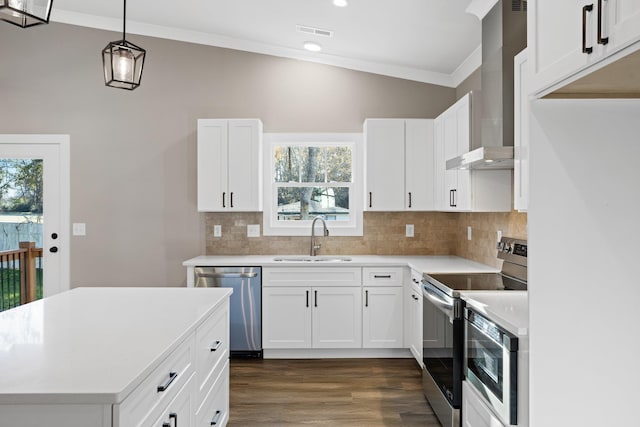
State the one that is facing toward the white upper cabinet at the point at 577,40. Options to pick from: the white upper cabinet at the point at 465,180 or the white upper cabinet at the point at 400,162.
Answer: the white upper cabinet at the point at 400,162

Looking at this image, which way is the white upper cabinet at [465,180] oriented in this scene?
to the viewer's left

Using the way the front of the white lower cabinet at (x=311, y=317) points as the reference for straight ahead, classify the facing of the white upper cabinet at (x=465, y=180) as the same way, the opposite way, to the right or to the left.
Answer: to the right

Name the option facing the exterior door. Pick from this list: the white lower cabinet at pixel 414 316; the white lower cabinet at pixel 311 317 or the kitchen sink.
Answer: the white lower cabinet at pixel 414 316

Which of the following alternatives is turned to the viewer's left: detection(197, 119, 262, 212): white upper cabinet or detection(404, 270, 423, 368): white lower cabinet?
the white lower cabinet

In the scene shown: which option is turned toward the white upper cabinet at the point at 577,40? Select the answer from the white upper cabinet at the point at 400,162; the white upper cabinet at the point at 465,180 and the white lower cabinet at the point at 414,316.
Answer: the white upper cabinet at the point at 400,162

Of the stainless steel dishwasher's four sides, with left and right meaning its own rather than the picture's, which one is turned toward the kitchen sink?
left

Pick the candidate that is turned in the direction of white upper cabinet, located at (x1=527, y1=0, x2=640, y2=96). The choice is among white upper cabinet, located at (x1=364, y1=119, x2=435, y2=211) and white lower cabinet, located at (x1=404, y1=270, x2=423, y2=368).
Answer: white upper cabinet, located at (x1=364, y1=119, x2=435, y2=211)

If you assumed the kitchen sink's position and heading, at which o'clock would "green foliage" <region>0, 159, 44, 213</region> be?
The green foliage is roughly at 3 o'clock from the kitchen sink.

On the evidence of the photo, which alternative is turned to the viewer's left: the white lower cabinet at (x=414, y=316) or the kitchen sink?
the white lower cabinet

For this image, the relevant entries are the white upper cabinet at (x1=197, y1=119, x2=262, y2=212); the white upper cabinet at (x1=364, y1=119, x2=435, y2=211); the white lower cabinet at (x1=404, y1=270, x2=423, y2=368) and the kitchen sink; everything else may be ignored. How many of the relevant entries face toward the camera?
3

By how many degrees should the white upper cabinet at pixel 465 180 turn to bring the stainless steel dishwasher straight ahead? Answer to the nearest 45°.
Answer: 0° — it already faces it

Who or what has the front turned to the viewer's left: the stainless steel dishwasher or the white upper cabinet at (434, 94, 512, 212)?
the white upper cabinet
